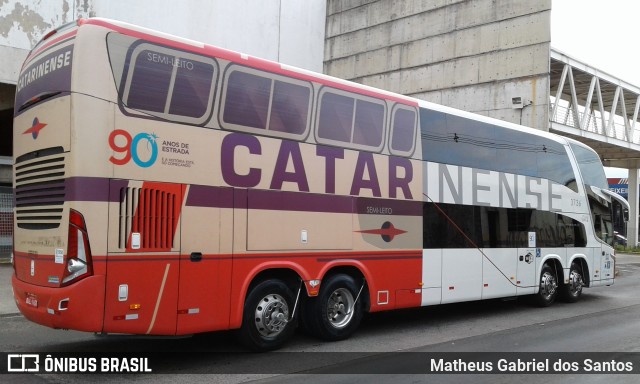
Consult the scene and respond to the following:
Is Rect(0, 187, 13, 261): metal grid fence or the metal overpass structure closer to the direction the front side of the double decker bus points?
the metal overpass structure

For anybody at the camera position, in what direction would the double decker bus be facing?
facing away from the viewer and to the right of the viewer

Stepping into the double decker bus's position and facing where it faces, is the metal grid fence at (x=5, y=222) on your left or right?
on your left

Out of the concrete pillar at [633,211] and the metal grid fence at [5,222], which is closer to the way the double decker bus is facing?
the concrete pillar

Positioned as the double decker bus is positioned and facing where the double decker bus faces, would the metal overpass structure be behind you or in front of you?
in front

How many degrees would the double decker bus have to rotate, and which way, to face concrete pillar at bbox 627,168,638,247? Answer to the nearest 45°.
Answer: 0° — it already faces it
